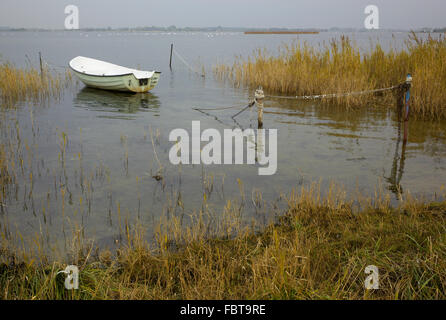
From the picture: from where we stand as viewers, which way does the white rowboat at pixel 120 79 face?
facing away from the viewer and to the left of the viewer
